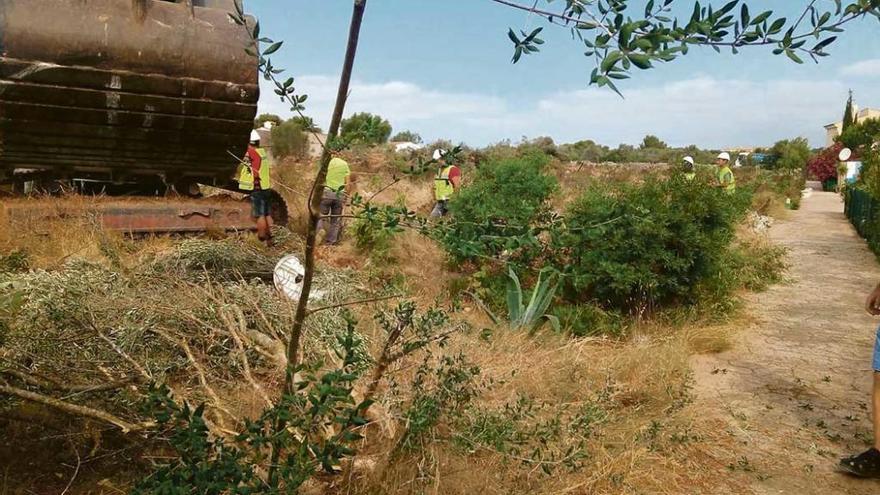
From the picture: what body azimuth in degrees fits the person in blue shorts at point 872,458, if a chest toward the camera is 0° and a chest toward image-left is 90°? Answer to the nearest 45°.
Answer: approximately 90°

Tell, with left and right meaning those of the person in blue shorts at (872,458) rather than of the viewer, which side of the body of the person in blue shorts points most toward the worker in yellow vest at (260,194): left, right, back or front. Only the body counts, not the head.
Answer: front

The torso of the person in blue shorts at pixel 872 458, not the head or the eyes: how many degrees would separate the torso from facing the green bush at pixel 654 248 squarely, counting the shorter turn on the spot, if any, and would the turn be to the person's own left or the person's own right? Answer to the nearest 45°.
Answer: approximately 45° to the person's own right

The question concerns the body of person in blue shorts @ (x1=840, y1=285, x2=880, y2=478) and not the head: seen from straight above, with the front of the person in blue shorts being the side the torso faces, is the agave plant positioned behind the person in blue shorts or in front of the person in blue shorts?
in front

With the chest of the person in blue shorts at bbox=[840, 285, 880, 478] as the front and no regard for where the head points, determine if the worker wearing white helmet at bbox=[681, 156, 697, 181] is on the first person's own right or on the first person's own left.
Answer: on the first person's own right
